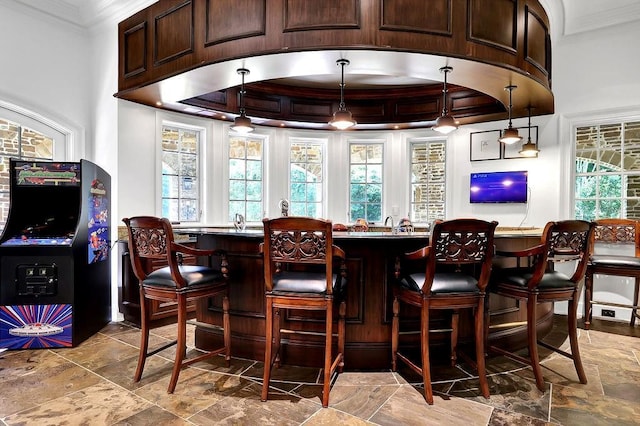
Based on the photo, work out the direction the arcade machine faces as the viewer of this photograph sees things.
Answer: facing the viewer and to the left of the viewer

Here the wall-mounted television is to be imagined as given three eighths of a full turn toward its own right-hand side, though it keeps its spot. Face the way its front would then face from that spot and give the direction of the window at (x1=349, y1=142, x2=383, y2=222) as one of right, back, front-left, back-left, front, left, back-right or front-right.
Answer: front-left

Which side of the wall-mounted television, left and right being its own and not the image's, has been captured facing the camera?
front

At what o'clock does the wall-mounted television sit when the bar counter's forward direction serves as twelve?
The wall-mounted television is roughly at 7 o'clock from the bar counter.

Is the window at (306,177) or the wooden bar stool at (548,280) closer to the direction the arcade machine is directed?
the wooden bar stool

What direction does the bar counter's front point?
toward the camera

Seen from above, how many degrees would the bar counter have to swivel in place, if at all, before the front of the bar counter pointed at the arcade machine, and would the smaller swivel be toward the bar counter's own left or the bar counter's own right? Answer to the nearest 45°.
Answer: approximately 90° to the bar counter's own right

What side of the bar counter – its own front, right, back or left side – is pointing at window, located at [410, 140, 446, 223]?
back

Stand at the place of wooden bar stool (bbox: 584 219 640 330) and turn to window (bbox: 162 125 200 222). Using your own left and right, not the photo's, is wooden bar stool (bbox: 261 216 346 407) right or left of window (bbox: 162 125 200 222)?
left

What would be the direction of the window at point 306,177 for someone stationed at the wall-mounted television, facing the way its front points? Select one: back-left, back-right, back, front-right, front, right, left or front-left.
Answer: right

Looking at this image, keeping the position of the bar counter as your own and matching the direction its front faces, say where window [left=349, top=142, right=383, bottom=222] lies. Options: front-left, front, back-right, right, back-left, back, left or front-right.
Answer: back

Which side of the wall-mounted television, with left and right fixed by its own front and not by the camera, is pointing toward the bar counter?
front

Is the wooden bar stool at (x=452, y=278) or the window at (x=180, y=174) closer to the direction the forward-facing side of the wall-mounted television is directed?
the wooden bar stool

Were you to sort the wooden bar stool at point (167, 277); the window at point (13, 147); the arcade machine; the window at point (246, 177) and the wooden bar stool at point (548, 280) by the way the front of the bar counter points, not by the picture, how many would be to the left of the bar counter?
1

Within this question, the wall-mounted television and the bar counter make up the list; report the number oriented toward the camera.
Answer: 2
